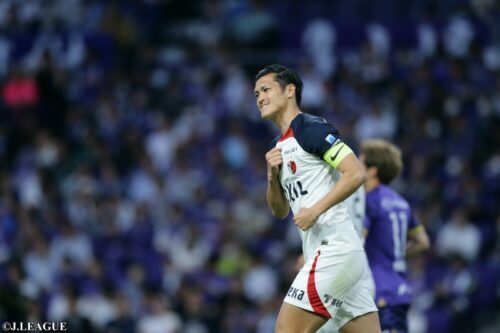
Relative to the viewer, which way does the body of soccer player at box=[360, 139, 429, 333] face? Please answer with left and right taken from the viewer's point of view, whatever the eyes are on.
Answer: facing away from the viewer and to the left of the viewer

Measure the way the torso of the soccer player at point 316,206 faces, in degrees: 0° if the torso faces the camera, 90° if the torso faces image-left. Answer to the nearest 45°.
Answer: approximately 45°

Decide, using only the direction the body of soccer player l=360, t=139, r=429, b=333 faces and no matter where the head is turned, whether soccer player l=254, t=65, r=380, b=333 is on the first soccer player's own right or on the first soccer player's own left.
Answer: on the first soccer player's own left

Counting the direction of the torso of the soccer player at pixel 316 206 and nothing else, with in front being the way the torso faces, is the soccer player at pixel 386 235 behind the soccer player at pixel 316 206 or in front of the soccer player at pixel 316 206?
behind

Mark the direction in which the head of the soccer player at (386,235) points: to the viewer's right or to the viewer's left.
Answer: to the viewer's left
